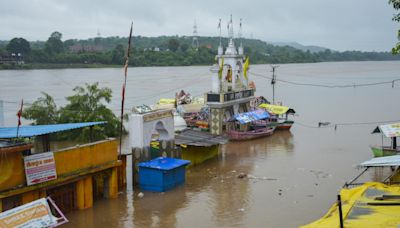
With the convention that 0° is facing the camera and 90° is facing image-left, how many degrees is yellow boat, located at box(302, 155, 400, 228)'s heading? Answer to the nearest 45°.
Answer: approximately 90°

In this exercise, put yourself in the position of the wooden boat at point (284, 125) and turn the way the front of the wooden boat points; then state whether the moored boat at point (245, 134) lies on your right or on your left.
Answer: on your right

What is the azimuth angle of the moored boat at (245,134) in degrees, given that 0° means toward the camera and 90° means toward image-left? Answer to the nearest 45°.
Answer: approximately 270°

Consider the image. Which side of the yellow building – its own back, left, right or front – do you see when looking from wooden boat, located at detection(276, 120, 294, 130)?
left

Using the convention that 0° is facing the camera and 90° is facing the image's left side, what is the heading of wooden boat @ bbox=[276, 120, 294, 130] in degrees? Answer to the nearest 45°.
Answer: approximately 270°

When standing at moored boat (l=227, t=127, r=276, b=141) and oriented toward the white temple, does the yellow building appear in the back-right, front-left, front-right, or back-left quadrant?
back-left

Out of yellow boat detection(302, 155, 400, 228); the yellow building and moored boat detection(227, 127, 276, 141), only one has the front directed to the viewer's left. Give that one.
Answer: the yellow boat

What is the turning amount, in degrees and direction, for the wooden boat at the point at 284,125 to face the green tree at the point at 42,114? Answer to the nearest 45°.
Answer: approximately 135° to its right
